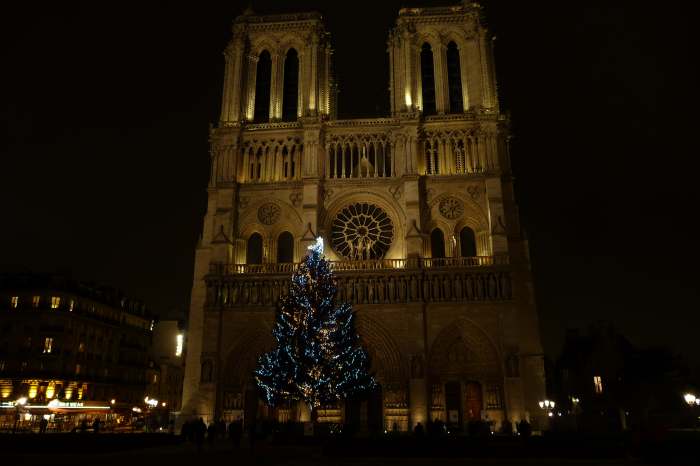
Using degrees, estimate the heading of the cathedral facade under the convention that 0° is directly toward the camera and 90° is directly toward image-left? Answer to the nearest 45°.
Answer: approximately 0°
